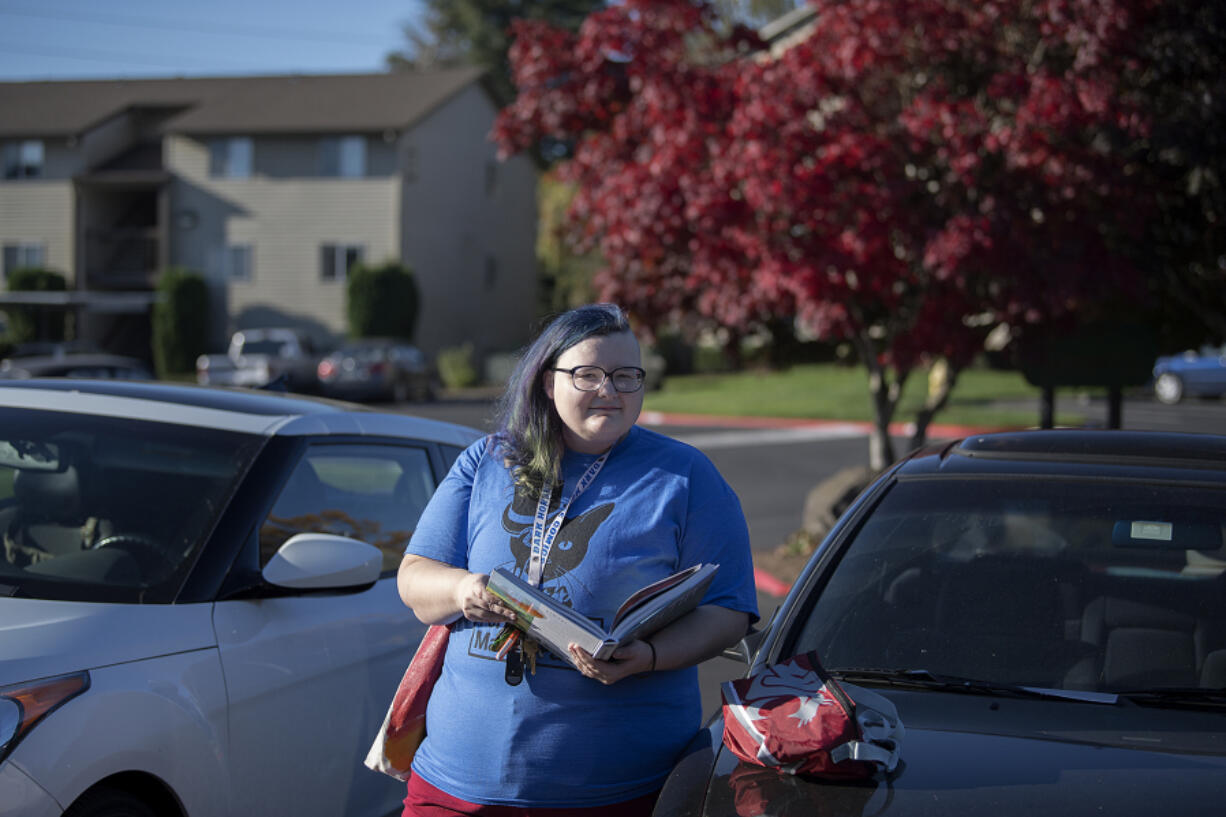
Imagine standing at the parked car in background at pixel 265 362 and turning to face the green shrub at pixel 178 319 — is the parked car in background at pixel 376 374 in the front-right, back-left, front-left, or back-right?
back-right

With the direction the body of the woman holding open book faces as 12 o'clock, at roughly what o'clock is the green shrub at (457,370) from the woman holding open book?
The green shrub is roughly at 6 o'clock from the woman holding open book.

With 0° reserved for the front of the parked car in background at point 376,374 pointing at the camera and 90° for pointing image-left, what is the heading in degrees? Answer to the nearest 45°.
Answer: approximately 225°

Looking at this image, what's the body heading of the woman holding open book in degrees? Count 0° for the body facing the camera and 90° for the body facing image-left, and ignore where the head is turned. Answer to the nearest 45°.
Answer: approximately 0°

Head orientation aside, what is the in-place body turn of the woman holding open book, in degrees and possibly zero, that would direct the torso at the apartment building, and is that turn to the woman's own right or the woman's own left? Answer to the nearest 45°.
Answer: approximately 180°

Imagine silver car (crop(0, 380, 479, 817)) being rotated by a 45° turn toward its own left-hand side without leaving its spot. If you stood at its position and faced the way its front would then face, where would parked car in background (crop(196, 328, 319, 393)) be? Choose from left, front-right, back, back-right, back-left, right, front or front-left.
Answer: back

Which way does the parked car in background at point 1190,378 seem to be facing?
to the viewer's left
